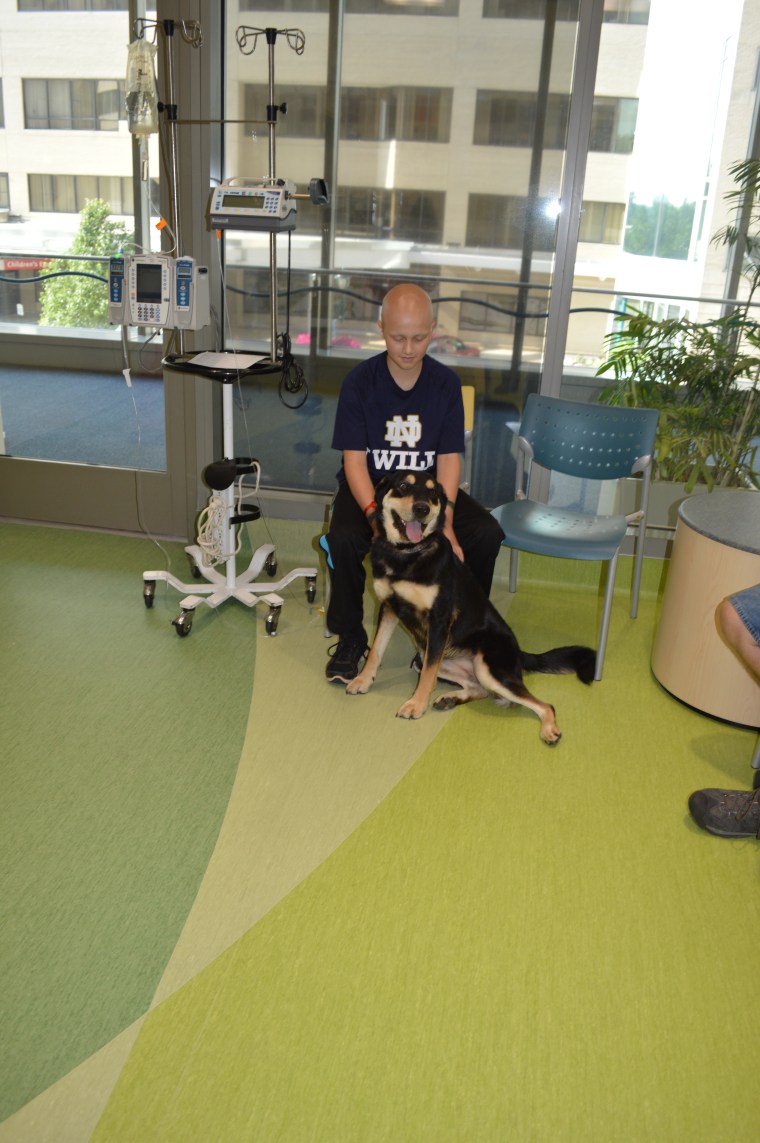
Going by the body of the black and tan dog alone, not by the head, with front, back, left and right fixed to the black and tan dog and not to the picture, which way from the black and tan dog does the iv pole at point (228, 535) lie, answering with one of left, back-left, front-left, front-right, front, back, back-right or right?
right

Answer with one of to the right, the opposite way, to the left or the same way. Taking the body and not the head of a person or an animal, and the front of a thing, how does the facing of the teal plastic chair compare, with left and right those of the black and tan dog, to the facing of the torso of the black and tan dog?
the same way

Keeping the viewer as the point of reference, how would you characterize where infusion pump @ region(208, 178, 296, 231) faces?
facing the viewer

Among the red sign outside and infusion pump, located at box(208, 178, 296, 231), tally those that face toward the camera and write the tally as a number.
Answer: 2

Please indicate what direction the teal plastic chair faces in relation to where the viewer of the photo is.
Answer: facing the viewer and to the left of the viewer

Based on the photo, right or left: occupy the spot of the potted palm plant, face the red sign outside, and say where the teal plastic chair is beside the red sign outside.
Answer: left

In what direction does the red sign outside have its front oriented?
toward the camera

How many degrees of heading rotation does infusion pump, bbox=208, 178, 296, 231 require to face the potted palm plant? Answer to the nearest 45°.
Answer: approximately 90° to its left

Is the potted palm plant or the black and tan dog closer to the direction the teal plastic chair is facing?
the black and tan dog

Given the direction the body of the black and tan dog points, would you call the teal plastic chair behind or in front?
behind

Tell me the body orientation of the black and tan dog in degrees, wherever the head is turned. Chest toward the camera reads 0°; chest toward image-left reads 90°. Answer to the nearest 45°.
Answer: approximately 45°

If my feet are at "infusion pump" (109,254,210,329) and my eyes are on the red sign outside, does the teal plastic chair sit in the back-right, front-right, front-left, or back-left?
back-right

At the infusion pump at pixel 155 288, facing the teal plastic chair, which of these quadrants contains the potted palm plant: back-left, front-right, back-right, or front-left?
front-left

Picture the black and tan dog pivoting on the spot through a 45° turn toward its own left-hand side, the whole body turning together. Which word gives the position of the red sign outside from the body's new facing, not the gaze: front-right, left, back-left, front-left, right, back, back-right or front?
back-right

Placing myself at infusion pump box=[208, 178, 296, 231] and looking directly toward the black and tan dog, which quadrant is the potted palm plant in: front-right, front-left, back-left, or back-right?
front-left
